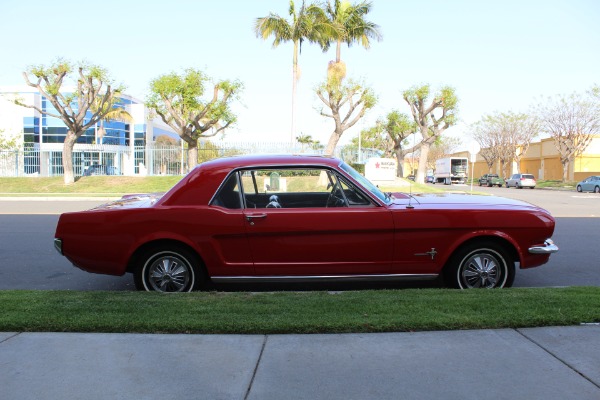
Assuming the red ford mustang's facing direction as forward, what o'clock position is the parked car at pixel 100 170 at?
The parked car is roughly at 8 o'clock from the red ford mustang.

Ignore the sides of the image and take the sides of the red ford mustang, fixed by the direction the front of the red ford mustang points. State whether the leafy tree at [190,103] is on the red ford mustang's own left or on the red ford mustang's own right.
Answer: on the red ford mustang's own left

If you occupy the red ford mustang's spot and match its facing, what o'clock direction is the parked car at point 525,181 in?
The parked car is roughly at 10 o'clock from the red ford mustang.

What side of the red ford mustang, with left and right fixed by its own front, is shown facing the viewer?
right

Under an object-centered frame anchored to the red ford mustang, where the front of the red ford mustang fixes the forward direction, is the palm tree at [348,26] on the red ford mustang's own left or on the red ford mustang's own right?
on the red ford mustang's own left

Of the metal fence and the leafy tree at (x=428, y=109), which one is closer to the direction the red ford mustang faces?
the leafy tree

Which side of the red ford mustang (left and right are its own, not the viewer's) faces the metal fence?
left

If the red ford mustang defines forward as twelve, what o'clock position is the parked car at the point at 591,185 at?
The parked car is roughly at 10 o'clock from the red ford mustang.

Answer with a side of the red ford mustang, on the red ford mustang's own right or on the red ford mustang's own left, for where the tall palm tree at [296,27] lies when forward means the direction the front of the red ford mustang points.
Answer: on the red ford mustang's own left
